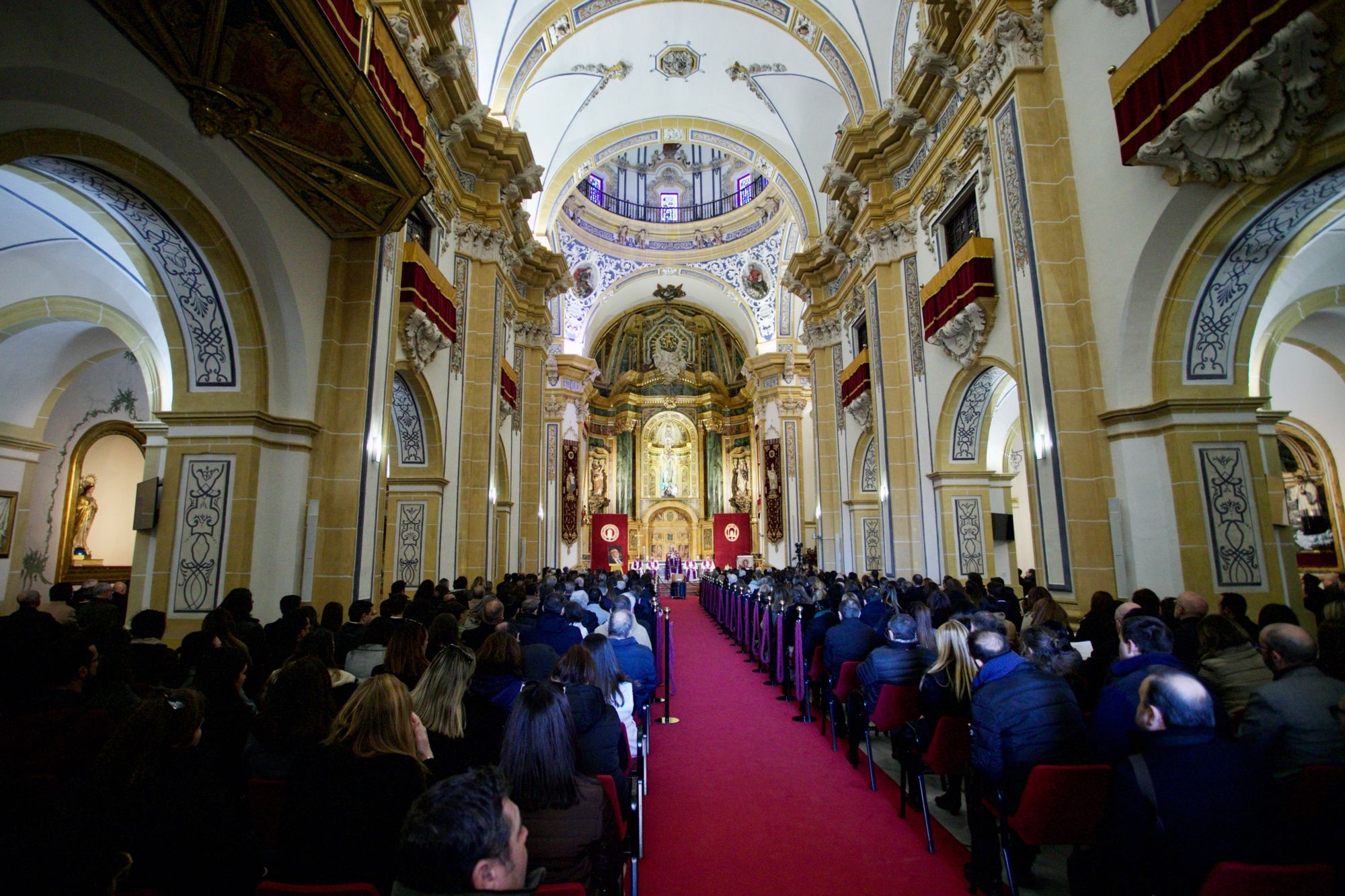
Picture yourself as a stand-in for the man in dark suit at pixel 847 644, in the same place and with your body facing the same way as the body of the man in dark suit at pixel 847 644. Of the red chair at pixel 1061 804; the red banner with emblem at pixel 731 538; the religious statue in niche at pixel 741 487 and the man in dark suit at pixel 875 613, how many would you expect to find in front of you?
3

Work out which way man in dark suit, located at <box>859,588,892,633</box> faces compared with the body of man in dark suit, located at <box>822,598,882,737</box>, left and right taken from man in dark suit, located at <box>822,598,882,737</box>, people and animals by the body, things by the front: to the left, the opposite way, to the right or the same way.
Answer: the same way

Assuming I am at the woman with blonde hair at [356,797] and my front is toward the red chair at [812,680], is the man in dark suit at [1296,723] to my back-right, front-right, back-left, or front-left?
front-right

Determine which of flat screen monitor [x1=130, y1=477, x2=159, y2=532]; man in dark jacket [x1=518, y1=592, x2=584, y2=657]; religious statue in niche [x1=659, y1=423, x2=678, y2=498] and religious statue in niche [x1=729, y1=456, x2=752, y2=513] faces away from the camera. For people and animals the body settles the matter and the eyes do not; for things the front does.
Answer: the man in dark jacket

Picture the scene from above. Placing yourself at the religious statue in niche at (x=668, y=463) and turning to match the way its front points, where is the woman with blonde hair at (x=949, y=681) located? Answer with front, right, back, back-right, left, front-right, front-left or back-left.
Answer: front

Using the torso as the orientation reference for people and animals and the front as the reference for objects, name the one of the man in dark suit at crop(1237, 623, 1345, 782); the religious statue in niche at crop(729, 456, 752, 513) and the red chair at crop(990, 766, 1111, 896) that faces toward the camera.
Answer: the religious statue in niche

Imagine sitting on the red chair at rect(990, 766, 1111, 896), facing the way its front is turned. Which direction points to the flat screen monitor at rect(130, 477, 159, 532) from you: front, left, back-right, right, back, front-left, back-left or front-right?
front-left

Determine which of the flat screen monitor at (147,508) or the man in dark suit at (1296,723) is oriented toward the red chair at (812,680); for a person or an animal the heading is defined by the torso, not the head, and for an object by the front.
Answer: the man in dark suit

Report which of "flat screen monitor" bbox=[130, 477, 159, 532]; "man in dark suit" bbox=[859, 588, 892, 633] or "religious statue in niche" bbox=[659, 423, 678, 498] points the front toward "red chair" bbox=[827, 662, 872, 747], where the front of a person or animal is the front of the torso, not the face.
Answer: the religious statue in niche

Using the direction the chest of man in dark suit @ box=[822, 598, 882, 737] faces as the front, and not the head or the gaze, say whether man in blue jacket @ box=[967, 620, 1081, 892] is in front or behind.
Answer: behind

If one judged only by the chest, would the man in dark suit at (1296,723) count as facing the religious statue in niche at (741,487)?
yes

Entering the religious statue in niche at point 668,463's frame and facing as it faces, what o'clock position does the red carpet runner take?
The red carpet runner is roughly at 12 o'clock from the religious statue in niche.

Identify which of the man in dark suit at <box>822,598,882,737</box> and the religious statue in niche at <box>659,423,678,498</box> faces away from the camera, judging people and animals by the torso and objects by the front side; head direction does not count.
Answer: the man in dark suit

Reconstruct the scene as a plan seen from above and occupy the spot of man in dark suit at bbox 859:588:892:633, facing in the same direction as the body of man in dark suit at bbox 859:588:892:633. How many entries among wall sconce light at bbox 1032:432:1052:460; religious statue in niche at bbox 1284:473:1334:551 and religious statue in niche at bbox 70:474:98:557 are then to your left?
1

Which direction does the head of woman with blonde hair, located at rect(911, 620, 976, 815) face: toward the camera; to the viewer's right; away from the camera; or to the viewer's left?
away from the camera

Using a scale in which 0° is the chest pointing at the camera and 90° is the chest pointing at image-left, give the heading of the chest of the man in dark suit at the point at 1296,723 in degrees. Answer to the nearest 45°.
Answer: approximately 135°

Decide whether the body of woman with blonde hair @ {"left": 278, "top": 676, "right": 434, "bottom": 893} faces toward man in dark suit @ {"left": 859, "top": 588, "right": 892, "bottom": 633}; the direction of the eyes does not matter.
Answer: no

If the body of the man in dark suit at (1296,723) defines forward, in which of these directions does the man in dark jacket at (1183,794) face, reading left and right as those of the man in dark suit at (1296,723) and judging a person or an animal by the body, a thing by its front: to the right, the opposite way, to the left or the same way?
the same way

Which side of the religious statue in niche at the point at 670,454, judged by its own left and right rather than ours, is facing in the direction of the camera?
front

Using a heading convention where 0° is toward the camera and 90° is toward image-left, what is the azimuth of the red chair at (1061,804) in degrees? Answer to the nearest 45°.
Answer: approximately 135°

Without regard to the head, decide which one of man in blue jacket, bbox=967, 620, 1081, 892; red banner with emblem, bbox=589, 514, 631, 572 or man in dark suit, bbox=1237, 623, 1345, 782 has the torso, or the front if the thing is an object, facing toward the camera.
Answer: the red banner with emblem
